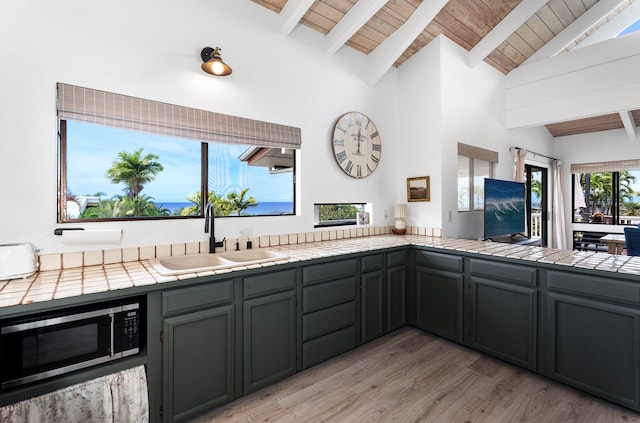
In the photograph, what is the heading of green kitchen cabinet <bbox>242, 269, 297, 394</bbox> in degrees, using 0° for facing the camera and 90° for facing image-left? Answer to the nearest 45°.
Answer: approximately 315°

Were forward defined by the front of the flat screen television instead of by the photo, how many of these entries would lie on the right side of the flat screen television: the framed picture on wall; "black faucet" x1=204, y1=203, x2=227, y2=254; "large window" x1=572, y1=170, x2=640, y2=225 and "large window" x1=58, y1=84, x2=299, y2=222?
3

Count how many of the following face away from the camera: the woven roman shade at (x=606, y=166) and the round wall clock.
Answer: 0

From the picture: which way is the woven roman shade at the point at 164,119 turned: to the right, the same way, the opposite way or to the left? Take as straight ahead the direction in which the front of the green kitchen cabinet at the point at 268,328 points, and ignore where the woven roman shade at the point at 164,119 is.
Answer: the same way

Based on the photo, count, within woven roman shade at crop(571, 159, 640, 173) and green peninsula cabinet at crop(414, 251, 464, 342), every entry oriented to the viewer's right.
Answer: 0

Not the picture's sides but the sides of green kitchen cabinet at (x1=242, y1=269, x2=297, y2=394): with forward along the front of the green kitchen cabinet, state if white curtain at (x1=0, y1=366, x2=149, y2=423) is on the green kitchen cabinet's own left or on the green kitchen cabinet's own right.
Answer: on the green kitchen cabinet's own right

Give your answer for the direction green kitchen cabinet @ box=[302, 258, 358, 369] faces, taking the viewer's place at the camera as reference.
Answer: facing the viewer and to the right of the viewer

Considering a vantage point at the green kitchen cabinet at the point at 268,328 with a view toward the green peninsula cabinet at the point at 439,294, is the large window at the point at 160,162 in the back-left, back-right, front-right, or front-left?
back-left

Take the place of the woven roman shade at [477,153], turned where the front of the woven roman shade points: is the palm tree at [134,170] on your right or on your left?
on your right

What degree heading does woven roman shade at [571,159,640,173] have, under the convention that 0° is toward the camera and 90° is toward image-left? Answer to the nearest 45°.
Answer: approximately 45°

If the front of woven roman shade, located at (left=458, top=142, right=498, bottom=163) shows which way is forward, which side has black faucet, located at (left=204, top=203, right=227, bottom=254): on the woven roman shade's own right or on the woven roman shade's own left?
on the woven roman shade's own right
